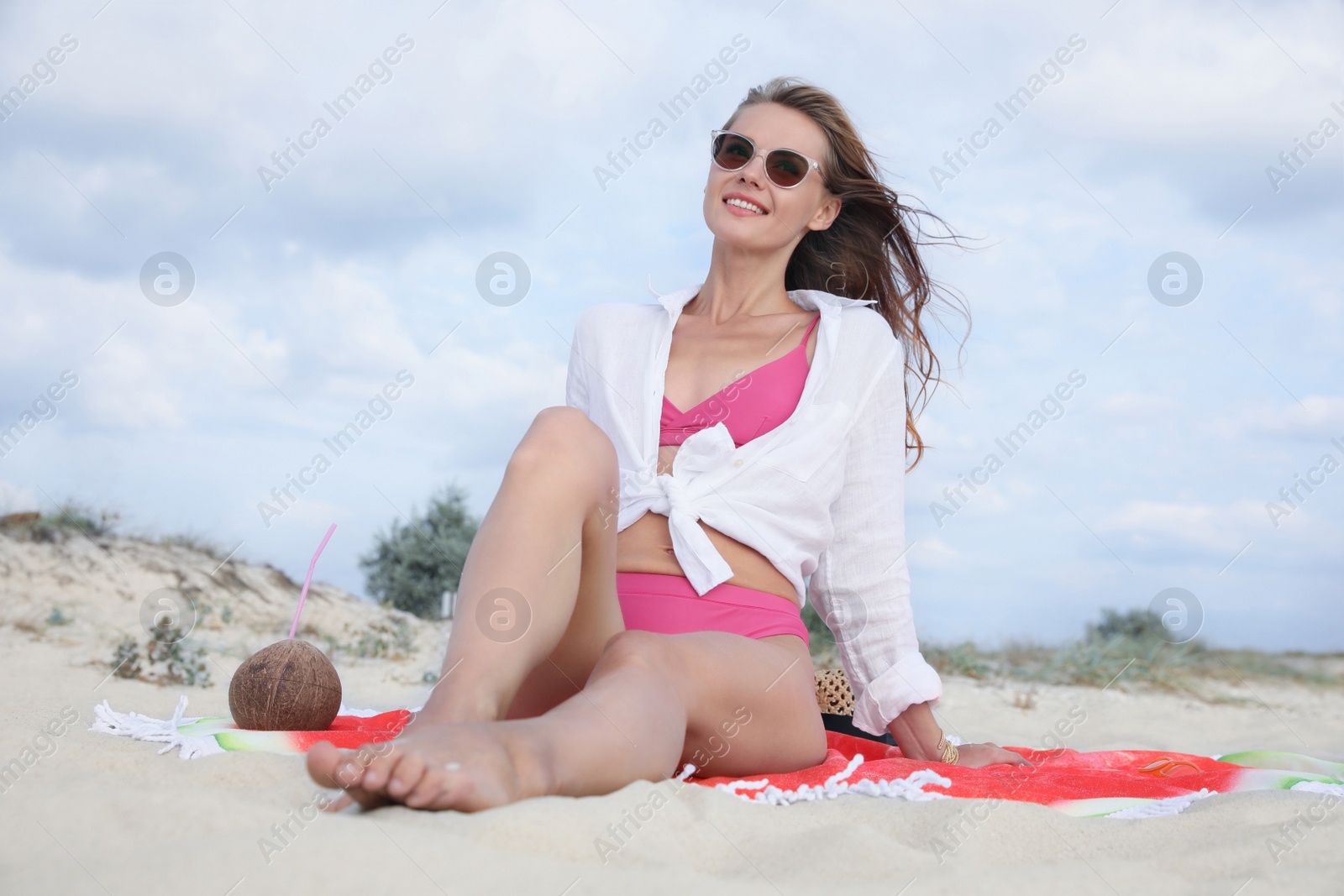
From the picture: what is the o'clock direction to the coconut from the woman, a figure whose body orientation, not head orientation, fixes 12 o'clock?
The coconut is roughly at 2 o'clock from the woman.

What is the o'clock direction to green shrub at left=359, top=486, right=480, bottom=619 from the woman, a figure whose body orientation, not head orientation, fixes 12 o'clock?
The green shrub is roughly at 4 o'clock from the woman.

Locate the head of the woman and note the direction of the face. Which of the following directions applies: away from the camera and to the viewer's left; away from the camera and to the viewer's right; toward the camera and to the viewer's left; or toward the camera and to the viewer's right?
toward the camera and to the viewer's left

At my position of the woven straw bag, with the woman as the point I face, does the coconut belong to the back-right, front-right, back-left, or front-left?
front-right

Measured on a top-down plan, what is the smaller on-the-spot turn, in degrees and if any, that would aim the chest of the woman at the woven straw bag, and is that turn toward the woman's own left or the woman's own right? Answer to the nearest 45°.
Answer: approximately 180°

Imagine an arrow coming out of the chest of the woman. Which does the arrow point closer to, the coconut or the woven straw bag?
the coconut

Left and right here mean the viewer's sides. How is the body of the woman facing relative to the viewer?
facing the viewer and to the left of the viewer
